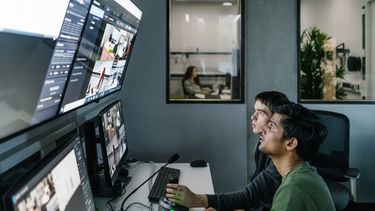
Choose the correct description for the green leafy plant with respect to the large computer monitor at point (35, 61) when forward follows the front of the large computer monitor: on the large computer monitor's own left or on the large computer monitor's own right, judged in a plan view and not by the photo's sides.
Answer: on the large computer monitor's own left

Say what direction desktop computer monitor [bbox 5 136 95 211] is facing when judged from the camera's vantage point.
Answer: facing the viewer and to the right of the viewer

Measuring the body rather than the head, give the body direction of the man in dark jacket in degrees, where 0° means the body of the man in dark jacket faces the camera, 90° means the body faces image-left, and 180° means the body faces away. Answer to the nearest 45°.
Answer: approximately 90°

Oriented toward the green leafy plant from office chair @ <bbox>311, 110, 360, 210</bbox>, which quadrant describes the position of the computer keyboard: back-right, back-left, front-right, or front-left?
back-left

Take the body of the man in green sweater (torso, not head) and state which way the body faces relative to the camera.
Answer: to the viewer's left

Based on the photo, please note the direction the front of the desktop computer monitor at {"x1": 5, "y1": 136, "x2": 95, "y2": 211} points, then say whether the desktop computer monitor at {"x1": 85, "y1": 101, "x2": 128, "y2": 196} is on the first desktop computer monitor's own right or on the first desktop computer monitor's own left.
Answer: on the first desktop computer monitor's own left
